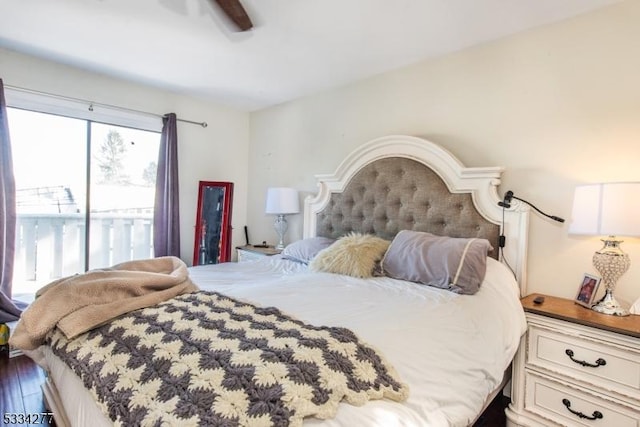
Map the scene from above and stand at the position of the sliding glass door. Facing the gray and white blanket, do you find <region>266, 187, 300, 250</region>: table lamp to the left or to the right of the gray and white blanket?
left

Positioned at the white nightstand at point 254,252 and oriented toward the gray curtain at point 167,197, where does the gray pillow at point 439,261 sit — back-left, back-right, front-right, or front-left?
back-left

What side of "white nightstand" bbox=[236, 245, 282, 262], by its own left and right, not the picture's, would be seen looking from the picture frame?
left

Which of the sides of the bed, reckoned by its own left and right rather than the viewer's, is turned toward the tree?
right

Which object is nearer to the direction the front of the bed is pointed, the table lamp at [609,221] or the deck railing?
the deck railing

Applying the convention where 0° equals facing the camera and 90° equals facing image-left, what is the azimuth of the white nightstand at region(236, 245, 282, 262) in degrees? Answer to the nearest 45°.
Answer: approximately 45°

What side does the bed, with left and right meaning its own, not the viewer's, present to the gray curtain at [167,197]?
right

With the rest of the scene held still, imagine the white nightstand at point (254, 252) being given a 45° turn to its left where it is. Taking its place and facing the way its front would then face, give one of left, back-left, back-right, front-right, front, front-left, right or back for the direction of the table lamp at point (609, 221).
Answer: front-left

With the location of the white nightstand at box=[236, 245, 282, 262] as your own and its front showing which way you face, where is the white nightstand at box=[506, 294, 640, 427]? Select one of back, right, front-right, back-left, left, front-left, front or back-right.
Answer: left

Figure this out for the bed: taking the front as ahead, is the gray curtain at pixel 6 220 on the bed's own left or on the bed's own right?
on the bed's own right

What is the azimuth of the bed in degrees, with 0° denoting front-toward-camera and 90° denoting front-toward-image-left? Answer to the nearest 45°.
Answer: approximately 45°
